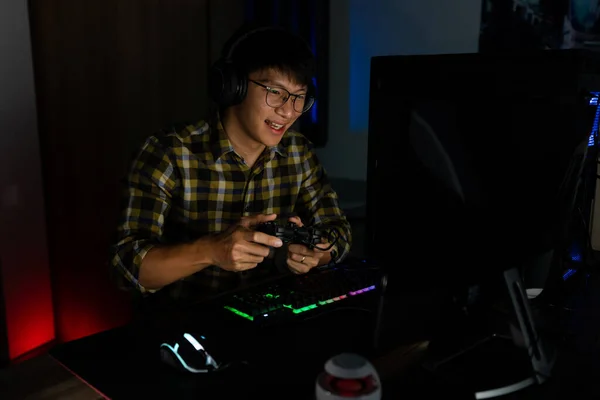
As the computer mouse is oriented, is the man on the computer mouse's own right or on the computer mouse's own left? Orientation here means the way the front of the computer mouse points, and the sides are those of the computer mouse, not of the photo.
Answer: on the computer mouse's own left

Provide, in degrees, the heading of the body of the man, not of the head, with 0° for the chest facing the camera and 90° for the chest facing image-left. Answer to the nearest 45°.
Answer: approximately 315°

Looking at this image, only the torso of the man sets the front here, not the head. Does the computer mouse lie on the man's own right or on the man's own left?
on the man's own right

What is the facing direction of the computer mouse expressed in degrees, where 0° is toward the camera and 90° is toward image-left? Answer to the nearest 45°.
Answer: approximately 315°
